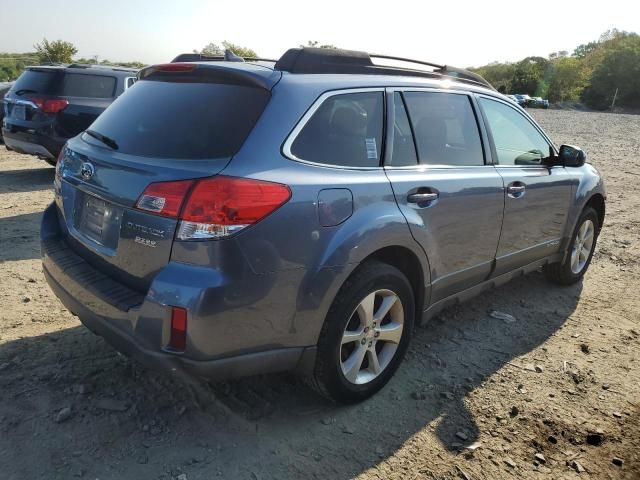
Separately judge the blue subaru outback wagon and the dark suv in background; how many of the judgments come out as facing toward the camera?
0

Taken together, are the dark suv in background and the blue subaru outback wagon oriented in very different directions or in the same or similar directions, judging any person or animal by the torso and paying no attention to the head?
same or similar directions

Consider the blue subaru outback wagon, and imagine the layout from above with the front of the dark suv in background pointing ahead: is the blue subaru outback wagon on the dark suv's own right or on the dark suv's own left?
on the dark suv's own right

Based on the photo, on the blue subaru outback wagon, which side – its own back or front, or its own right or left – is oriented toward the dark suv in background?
left

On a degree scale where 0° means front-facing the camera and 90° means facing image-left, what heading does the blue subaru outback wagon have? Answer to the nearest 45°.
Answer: approximately 225°

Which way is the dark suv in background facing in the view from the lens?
facing away from the viewer and to the right of the viewer
